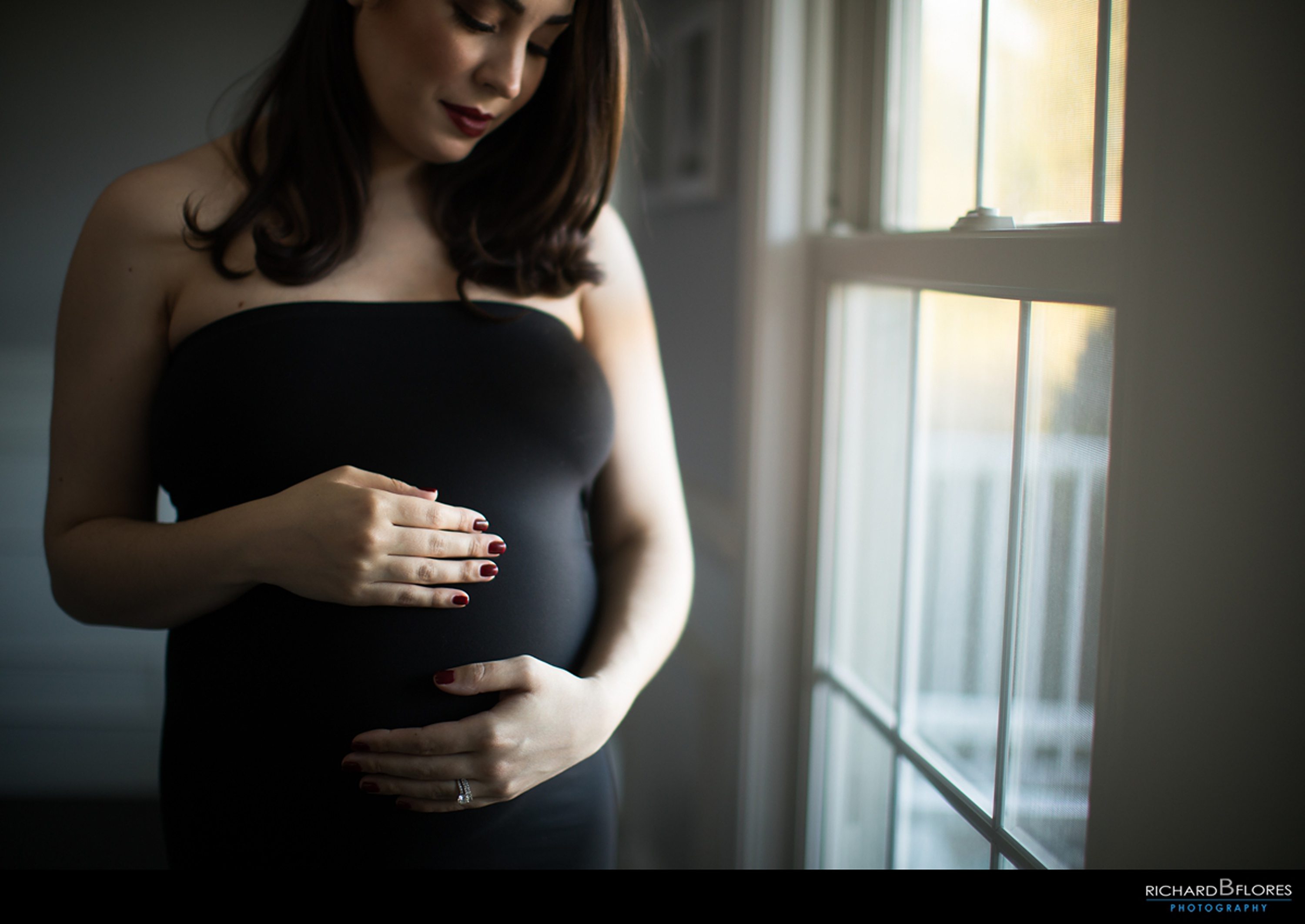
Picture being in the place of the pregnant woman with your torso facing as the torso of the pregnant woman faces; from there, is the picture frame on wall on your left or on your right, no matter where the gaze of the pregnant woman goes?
on your left

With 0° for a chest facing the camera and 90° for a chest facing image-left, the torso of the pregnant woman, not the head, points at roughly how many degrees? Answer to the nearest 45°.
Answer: approximately 315°
